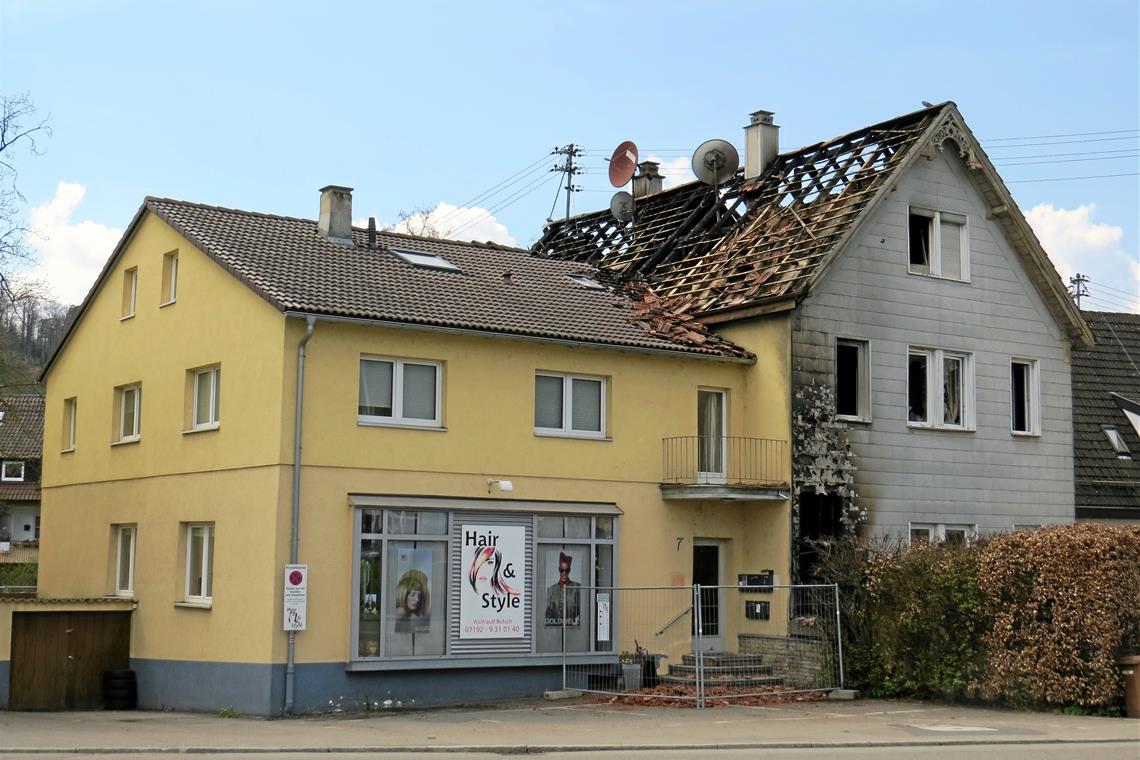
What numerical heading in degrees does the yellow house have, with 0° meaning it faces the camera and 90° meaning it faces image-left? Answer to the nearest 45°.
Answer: approximately 315°

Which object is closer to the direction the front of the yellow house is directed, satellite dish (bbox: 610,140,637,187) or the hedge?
the hedge
